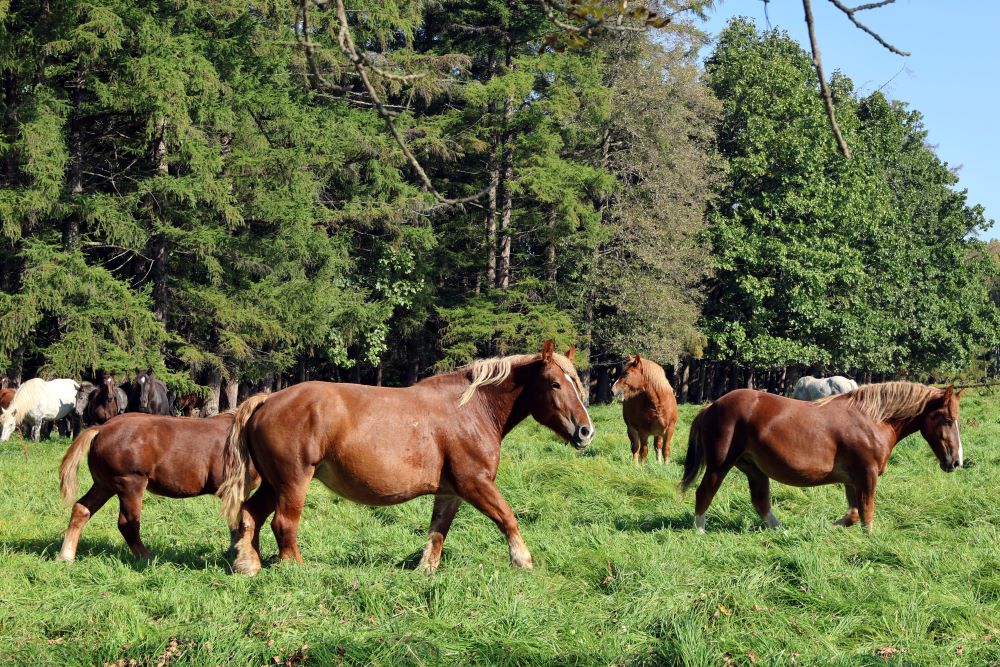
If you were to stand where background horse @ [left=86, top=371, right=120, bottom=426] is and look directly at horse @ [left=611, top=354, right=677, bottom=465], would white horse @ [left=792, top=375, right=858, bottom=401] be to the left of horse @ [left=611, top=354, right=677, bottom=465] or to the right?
left

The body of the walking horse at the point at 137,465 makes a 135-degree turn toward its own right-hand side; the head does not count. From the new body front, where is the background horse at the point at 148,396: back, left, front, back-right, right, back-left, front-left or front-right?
back-right

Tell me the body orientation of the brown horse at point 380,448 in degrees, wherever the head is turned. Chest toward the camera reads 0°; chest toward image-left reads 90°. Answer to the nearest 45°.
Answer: approximately 270°

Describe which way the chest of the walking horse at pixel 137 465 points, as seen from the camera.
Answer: to the viewer's right

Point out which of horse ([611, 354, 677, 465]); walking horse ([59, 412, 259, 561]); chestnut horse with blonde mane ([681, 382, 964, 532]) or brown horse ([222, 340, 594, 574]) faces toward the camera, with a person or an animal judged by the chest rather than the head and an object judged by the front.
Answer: the horse

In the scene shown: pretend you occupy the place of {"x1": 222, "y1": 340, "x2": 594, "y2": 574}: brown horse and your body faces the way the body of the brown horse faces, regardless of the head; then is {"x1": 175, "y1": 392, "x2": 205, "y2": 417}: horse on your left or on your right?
on your left

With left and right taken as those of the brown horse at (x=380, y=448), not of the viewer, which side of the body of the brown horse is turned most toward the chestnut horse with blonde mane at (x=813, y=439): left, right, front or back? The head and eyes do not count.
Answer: front

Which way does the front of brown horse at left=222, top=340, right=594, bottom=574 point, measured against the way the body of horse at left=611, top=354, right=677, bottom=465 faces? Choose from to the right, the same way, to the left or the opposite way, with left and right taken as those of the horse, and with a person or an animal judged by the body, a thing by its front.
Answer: to the left

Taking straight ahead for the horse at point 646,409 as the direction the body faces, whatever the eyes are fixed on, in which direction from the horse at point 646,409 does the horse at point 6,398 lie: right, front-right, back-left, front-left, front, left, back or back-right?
right

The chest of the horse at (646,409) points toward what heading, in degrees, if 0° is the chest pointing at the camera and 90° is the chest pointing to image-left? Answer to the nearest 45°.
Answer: approximately 0°

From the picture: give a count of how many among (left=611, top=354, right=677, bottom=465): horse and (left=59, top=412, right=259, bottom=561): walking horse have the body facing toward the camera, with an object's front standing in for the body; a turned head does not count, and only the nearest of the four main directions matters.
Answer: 1

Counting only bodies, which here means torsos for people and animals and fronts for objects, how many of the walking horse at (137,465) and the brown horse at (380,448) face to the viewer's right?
2

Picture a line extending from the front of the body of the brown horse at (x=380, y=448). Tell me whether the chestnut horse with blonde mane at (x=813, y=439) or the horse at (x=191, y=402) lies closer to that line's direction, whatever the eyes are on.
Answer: the chestnut horse with blonde mane

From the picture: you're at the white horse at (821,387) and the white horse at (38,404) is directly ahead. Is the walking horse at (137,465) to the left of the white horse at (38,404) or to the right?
left

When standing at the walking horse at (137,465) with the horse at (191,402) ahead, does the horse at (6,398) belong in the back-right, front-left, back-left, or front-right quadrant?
front-left

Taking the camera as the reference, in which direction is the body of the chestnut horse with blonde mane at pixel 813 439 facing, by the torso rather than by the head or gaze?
to the viewer's right

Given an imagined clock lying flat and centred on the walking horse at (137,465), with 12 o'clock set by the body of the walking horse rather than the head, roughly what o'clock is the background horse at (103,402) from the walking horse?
The background horse is roughly at 9 o'clock from the walking horse.

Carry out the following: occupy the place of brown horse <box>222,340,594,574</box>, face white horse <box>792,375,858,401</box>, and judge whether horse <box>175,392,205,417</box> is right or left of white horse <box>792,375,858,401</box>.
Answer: left

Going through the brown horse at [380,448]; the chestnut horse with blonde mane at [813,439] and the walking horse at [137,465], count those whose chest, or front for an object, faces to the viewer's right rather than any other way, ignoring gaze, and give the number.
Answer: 3
